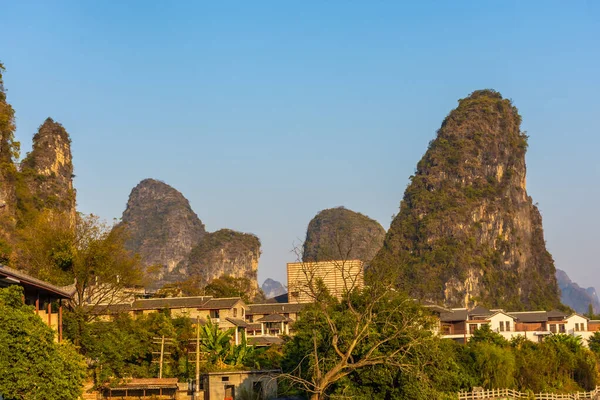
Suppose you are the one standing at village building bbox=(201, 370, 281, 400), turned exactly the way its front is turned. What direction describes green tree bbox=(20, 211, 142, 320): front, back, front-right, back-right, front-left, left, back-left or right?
back-right

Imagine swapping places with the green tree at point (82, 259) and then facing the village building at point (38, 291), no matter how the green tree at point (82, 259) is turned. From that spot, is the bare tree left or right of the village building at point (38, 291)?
left

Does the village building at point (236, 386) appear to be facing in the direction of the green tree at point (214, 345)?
no

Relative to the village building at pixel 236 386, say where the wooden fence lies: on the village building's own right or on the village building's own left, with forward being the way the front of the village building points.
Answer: on the village building's own left

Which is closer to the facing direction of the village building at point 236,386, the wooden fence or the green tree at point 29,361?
the green tree

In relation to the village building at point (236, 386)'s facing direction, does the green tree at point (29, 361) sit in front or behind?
in front

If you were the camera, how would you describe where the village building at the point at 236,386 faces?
facing the viewer
